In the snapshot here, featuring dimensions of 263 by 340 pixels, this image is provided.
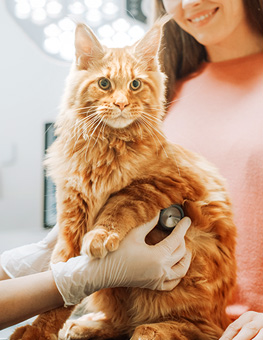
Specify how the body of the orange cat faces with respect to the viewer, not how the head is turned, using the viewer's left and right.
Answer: facing the viewer and to the left of the viewer
